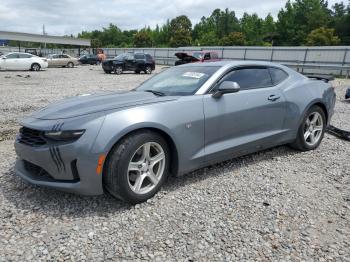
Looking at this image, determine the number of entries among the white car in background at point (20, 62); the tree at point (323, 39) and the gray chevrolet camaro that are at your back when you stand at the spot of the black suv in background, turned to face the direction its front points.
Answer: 1

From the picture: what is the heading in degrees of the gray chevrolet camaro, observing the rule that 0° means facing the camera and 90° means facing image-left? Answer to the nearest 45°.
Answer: approximately 45°

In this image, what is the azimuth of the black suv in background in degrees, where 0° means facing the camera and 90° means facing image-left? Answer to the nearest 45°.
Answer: approximately 45°

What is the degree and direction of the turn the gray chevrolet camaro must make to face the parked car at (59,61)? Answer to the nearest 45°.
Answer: approximately 135° to its right

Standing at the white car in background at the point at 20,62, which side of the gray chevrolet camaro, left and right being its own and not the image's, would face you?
right

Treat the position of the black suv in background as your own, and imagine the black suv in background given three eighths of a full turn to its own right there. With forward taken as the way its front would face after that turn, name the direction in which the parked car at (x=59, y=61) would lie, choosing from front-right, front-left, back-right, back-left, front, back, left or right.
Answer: front-left

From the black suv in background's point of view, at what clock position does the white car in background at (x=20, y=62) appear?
The white car in background is roughly at 2 o'clock from the black suv in background.

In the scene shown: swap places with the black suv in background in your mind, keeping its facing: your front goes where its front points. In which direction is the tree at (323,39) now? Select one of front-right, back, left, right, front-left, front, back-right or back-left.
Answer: back

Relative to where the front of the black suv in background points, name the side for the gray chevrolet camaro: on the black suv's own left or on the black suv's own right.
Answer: on the black suv's own left
